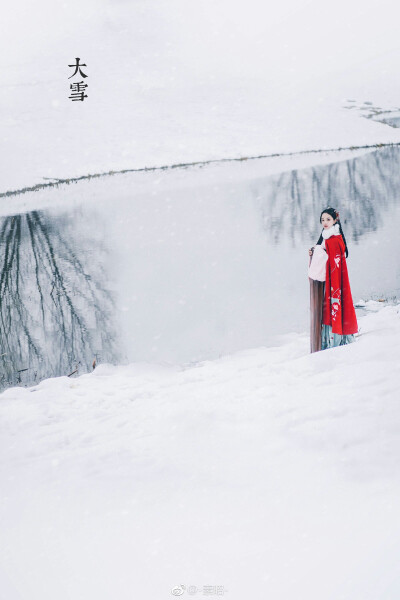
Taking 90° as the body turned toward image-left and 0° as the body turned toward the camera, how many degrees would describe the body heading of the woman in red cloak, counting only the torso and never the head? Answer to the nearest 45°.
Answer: approximately 90°
